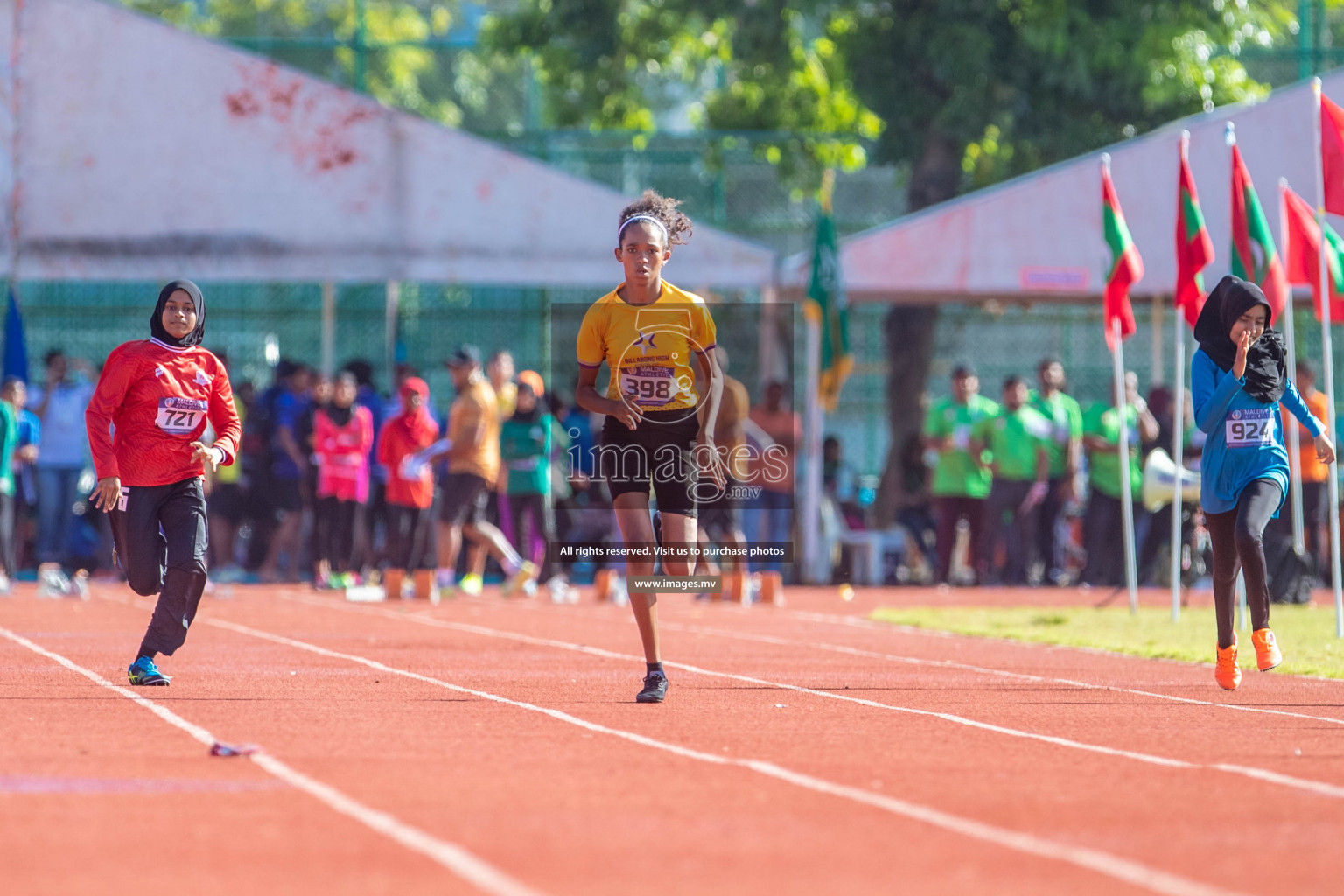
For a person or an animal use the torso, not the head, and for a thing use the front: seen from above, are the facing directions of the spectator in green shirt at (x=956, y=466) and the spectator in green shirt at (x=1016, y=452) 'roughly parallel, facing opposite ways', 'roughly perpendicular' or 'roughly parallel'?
roughly parallel

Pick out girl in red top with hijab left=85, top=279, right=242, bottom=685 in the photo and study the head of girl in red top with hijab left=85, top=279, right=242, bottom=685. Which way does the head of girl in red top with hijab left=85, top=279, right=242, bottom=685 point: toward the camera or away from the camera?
toward the camera

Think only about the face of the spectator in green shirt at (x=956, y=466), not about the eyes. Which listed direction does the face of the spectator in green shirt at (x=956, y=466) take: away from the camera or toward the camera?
toward the camera

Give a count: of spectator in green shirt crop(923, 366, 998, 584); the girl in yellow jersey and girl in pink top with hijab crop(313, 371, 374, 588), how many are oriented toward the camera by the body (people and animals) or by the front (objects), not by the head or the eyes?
3

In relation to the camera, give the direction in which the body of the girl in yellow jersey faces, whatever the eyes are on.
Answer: toward the camera

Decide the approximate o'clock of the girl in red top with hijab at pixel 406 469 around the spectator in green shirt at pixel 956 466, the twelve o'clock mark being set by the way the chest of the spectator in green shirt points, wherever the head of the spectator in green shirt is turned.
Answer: The girl in red top with hijab is roughly at 2 o'clock from the spectator in green shirt.

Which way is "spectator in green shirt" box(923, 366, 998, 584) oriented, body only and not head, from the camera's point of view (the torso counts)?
toward the camera

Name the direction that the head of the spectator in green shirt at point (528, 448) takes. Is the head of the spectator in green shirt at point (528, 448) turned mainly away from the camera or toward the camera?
toward the camera

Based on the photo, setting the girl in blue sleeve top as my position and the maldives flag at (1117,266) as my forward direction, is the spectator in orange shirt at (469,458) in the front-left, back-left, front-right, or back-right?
front-left

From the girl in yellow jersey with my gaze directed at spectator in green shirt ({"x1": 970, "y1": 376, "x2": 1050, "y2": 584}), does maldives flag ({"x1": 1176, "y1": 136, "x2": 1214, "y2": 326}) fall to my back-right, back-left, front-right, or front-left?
front-right

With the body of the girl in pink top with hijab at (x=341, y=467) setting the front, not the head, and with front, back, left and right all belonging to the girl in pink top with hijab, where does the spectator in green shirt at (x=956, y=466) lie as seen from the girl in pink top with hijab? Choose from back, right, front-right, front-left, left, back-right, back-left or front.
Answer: left

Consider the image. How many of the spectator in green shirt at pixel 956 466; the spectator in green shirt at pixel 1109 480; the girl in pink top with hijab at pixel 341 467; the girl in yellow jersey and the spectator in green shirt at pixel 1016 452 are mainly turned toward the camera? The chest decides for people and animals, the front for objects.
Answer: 5

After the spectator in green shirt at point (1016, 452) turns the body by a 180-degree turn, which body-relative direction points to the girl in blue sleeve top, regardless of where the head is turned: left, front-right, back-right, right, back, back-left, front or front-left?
back

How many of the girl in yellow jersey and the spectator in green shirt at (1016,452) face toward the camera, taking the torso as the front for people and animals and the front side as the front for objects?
2

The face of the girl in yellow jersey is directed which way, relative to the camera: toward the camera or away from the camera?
toward the camera

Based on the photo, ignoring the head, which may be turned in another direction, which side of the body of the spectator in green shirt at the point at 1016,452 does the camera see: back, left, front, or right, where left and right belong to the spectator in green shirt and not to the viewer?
front
